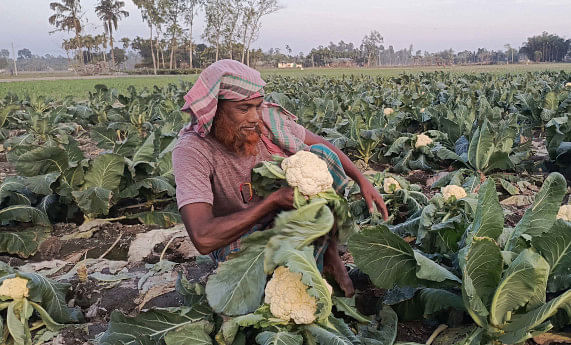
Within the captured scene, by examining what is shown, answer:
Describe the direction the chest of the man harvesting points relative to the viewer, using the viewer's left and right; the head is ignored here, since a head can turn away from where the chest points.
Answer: facing the viewer and to the right of the viewer

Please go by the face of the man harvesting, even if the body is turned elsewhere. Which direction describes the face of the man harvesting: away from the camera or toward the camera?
toward the camera
